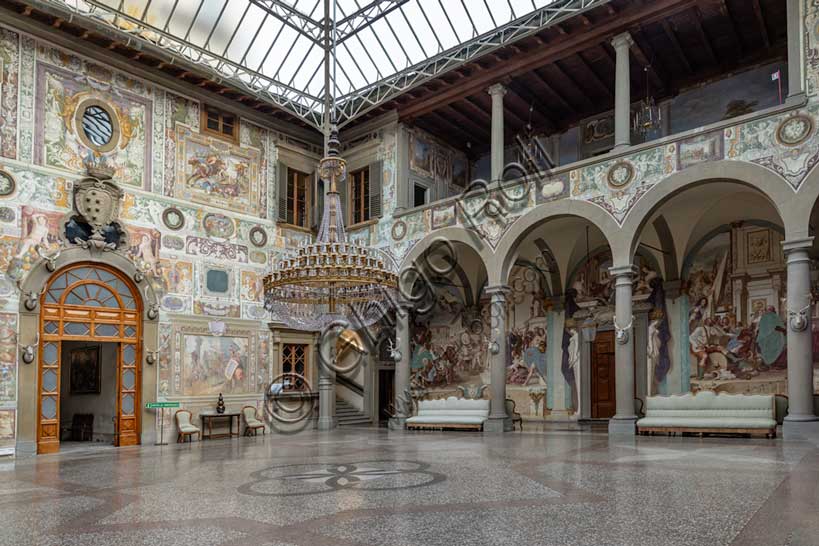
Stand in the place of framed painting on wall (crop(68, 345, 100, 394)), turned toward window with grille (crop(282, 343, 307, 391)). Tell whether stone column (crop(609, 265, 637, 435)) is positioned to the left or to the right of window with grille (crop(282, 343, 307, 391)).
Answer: right

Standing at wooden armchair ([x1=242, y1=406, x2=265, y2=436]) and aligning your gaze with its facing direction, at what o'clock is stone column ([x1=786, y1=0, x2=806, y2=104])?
The stone column is roughly at 12 o'clock from the wooden armchair.

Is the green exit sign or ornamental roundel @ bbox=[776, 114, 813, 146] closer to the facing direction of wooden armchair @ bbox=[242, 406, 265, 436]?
the ornamental roundel

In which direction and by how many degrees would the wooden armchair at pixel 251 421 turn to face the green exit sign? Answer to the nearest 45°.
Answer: approximately 90° to its right

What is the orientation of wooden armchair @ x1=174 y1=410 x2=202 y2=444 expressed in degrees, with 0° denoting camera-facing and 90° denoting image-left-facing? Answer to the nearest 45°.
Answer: approximately 315°

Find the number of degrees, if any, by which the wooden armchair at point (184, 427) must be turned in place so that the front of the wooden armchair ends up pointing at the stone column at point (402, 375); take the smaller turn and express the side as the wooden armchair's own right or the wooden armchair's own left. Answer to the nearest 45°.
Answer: approximately 45° to the wooden armchair's own left

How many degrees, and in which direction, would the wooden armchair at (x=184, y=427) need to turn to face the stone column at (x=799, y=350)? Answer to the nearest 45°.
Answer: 0° — it already faces it

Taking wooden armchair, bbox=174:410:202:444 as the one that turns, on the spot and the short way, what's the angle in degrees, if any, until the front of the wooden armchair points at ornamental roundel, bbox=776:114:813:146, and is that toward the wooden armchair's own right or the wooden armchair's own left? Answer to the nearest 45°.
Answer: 0° — it already faces it
